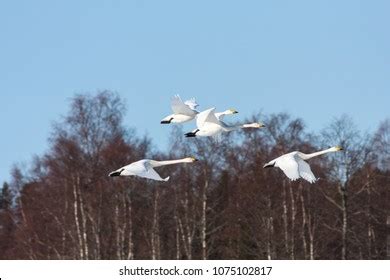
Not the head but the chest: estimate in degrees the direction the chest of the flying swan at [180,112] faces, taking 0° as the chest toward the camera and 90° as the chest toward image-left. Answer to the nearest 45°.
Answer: approximately 270°

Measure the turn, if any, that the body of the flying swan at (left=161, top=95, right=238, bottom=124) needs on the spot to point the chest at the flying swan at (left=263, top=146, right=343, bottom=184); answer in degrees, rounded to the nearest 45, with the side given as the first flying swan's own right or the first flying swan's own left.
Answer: approximately 45° to the first flying swan's own right

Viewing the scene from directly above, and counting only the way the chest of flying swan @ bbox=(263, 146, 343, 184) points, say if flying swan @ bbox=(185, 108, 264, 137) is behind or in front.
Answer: behind

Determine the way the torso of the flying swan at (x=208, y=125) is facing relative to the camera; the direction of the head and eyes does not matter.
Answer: to the viewer's right

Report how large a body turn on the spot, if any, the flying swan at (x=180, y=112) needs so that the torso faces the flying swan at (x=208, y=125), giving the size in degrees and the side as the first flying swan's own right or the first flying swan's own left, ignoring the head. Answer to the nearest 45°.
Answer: approximately 45° to the first flying swan's own right

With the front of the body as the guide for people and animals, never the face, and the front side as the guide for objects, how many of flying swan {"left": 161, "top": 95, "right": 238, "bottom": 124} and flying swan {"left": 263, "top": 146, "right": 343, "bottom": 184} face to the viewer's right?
2

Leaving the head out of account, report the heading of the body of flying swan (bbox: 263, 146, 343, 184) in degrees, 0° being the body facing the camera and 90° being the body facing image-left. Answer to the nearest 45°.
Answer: approximately 270°
